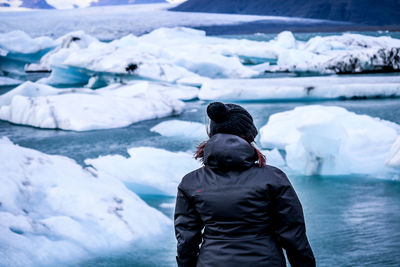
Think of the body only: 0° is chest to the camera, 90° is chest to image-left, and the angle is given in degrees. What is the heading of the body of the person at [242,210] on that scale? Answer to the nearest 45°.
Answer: approximately 180°

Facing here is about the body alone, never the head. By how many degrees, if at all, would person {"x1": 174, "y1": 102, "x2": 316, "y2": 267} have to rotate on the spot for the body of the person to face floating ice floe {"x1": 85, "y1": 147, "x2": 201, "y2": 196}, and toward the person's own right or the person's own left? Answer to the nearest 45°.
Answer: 0° — they already face it

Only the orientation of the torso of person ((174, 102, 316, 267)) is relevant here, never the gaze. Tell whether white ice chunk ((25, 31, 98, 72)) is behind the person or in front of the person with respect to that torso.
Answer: in front

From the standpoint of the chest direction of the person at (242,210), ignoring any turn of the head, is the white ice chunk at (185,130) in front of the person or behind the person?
in front

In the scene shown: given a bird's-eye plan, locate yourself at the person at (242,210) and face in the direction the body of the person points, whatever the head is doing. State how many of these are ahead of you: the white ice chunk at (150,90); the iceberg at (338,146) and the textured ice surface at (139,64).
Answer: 3

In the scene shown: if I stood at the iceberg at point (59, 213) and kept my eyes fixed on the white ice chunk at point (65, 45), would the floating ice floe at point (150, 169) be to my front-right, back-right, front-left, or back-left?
front-right

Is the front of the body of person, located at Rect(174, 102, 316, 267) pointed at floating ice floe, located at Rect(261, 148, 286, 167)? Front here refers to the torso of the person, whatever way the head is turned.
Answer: yes

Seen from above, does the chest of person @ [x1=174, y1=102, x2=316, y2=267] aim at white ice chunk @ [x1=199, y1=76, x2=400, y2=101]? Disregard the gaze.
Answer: yes

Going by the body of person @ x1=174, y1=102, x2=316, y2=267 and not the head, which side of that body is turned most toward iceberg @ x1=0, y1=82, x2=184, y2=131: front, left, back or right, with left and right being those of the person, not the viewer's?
front

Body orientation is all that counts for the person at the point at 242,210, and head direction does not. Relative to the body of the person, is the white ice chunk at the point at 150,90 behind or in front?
in front

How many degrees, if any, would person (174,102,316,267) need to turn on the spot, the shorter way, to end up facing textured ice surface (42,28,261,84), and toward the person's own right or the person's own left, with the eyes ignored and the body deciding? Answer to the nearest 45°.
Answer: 0° — they already face it
